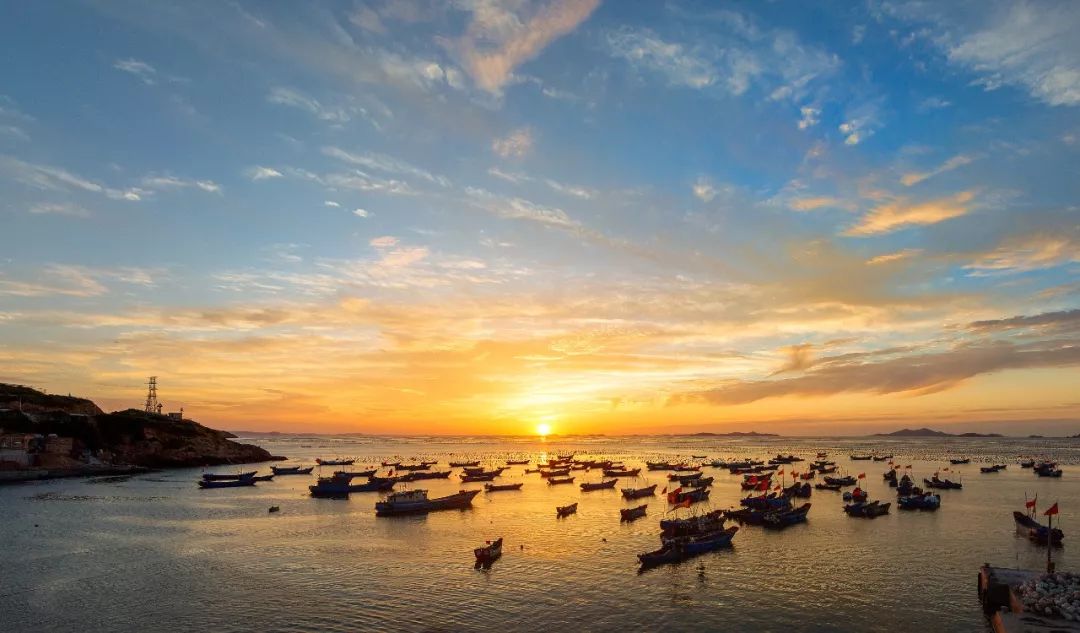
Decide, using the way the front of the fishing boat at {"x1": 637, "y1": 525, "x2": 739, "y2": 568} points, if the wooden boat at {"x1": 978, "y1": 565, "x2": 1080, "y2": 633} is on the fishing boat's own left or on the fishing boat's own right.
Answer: on the fishing boat's own right

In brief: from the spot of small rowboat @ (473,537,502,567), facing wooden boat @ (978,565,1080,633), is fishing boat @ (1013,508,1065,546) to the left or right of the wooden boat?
left

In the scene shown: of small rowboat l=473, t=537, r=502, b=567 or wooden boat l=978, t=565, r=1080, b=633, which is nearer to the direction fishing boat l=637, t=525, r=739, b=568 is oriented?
the wooden boat

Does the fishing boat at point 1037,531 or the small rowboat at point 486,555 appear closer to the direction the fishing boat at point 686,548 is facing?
the fishing boat

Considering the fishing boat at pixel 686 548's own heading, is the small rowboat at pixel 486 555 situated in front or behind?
behind

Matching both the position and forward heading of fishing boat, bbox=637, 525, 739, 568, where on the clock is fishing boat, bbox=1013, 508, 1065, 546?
fishing boat, bbox=1013, 508, 1065, 546 is roughly at 1 o'clock from fishing boat, bbox=637, 525, 739, 568.
